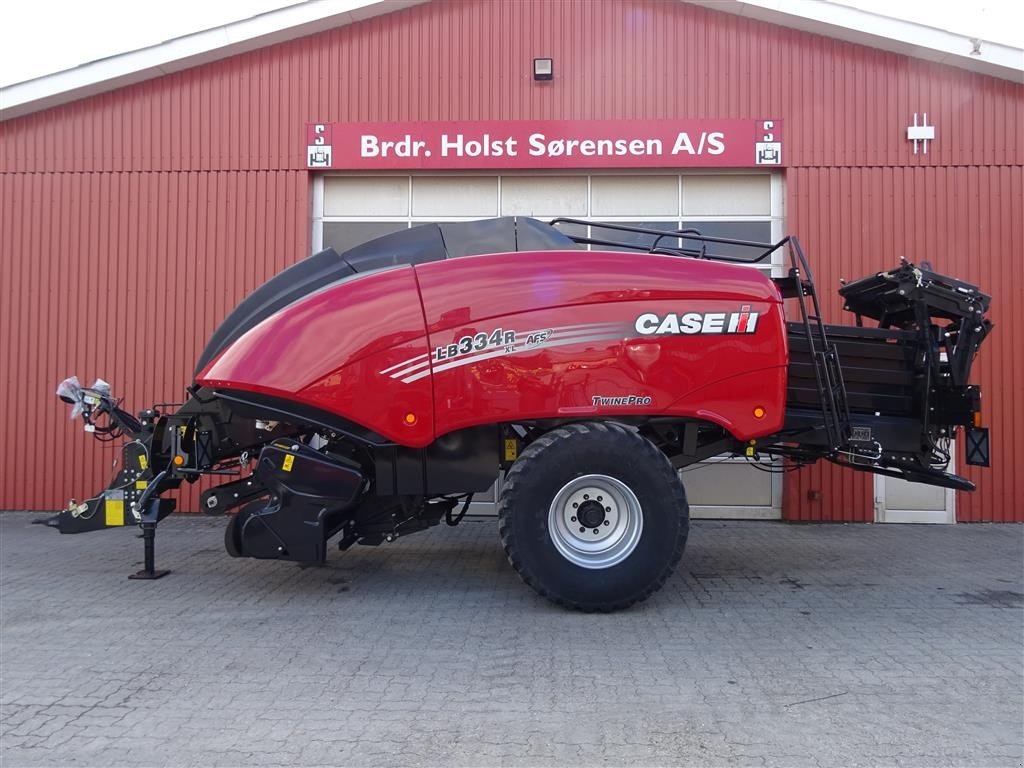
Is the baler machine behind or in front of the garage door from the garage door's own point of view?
in front

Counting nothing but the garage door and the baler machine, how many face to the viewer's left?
1

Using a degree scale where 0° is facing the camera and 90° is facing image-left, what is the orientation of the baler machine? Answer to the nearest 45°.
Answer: approximately 90°

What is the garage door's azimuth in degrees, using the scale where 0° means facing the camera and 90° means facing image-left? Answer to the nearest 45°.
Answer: approximately 0°

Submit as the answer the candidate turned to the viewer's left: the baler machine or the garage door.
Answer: the baler machine

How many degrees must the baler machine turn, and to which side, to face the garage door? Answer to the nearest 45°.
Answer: approximately 90° to its right

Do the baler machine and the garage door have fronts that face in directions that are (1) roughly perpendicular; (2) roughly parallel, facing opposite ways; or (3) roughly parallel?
roughly perpendicular
